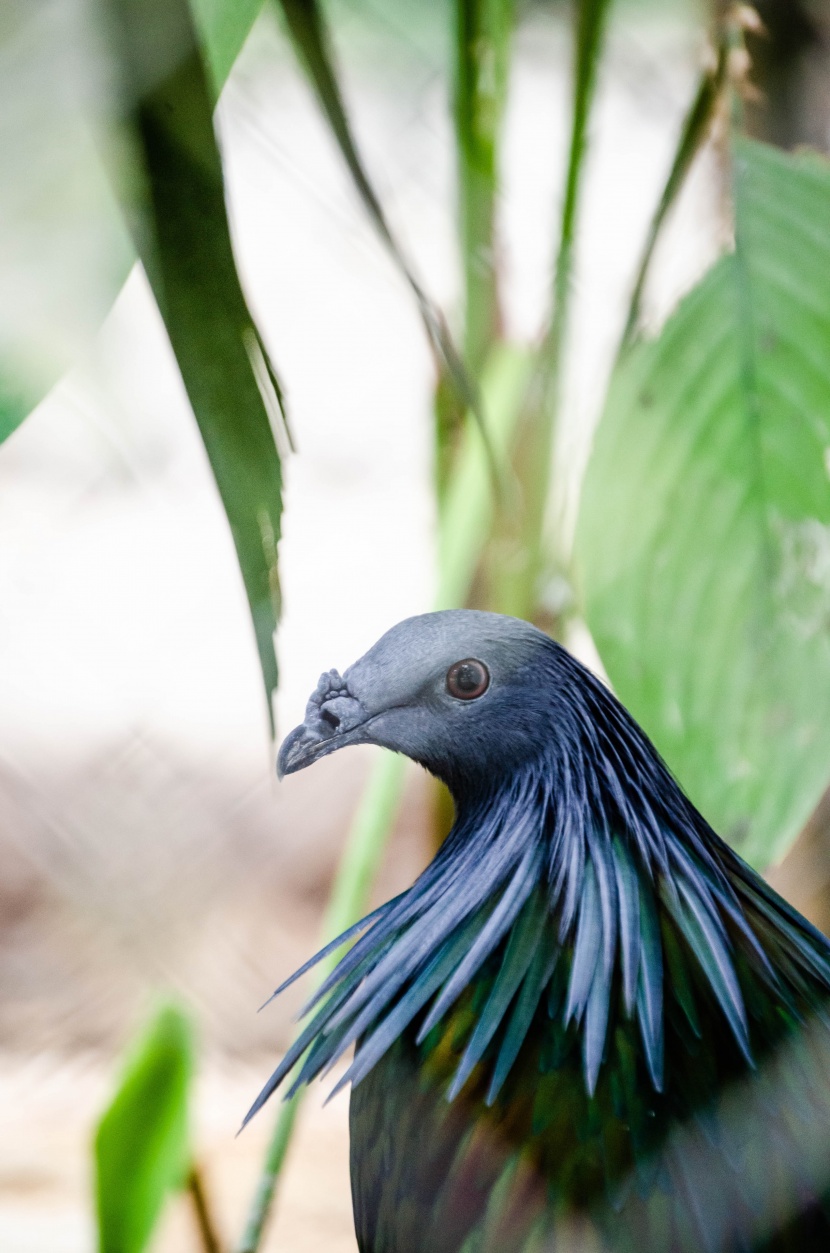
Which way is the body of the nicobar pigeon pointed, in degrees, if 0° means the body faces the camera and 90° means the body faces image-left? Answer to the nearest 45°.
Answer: approximately 90°
